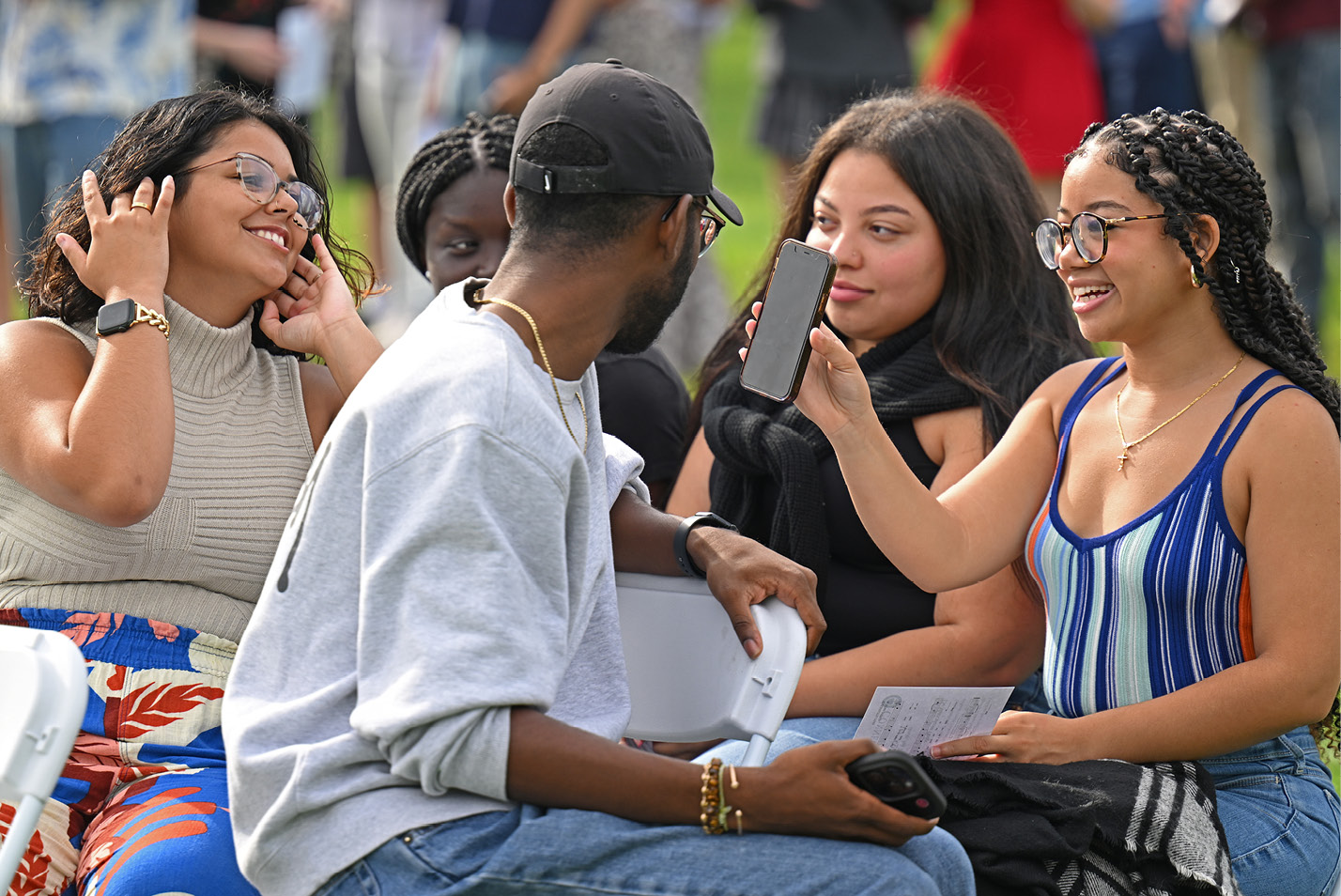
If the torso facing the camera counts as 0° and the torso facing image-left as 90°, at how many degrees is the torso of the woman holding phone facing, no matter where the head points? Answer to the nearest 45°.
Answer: approximately 45°

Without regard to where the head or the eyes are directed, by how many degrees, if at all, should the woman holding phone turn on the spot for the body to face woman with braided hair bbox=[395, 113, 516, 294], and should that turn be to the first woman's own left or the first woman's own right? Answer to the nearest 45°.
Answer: approximately 45° to the first woman's own right

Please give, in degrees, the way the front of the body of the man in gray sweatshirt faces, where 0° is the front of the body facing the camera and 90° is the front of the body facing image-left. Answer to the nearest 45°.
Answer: approximately 270°

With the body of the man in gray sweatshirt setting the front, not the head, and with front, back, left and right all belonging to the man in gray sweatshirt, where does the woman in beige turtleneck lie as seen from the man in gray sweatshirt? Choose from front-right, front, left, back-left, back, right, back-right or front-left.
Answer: back-left

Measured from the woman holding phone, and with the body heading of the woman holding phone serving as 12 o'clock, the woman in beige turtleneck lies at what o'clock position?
The woman in beige turtleneck is roughly at 1 o'clock from the woman holding phone.

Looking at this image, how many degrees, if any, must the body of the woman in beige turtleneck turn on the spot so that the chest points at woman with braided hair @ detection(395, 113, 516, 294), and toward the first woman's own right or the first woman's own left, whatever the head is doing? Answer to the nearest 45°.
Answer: approximately 90° to the first woman's own left

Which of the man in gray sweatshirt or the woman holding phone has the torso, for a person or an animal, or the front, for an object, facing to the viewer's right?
the man in gray sweatshirt

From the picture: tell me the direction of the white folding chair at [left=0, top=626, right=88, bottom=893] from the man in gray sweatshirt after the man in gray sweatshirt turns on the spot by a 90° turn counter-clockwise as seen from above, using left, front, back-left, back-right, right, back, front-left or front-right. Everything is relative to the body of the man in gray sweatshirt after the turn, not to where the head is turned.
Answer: left

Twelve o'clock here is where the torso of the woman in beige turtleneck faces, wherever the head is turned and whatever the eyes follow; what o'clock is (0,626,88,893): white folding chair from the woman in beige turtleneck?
The white folding chair is roughly at 2 o'clock from the woman in beige turtleneck.

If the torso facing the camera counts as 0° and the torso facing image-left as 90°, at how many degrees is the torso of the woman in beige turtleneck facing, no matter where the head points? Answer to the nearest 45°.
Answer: approximately 315°

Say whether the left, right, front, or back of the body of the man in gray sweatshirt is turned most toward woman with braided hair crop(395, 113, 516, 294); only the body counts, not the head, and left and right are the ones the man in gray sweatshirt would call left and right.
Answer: left
